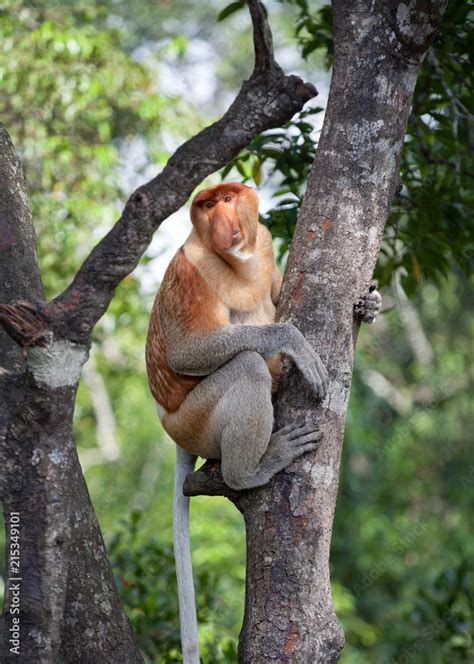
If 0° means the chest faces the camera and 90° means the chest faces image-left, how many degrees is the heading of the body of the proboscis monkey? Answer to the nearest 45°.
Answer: approximately 315°
